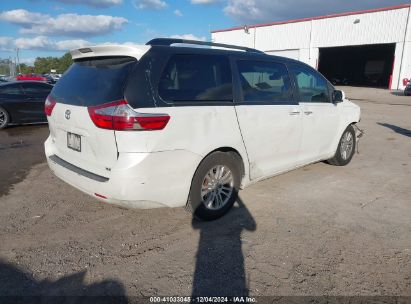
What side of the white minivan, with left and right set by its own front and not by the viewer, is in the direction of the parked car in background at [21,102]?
left

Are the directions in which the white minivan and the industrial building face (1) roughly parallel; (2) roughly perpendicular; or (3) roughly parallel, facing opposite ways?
roughly parallel, facing opposite ways

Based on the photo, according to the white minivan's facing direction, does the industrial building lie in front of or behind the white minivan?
in front

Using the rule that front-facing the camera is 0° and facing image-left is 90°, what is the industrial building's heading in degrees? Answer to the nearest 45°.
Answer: approximately 45°

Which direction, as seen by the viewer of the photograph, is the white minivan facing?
facing away from the viewer and to the right of the viewer

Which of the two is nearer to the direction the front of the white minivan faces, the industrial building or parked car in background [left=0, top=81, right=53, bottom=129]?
the industrial building

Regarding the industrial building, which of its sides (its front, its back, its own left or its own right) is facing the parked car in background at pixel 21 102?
front
